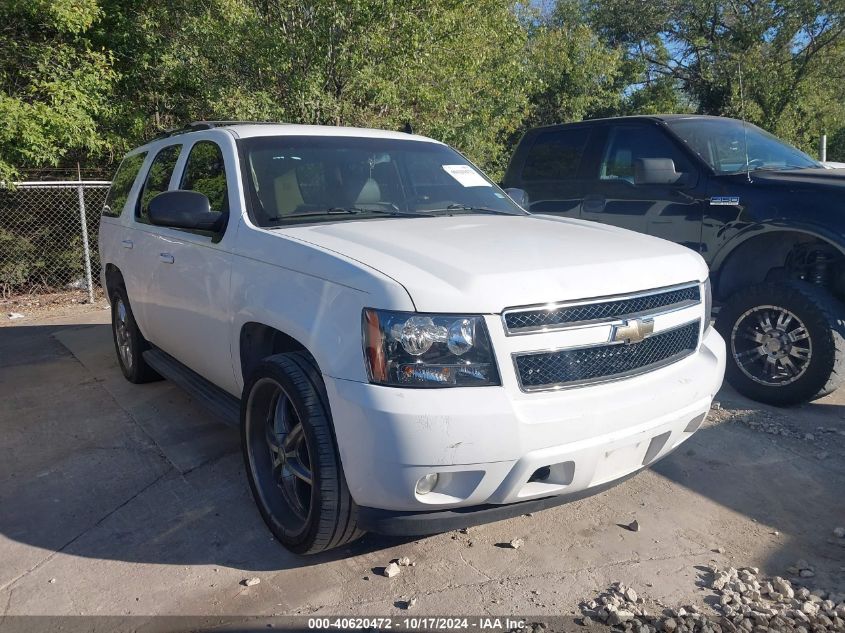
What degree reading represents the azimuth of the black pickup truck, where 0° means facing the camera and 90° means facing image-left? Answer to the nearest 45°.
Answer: approximately 315°

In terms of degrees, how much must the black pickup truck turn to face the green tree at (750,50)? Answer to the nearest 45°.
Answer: approximately 135° to its left

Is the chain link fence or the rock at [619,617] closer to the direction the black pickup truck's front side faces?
the rock

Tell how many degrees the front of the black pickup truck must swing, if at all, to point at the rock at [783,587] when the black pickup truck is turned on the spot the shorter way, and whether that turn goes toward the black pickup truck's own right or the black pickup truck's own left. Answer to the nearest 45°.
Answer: approximately 45° to the black pickup truck's own right

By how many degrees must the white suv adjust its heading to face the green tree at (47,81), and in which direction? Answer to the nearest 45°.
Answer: approximately 180°

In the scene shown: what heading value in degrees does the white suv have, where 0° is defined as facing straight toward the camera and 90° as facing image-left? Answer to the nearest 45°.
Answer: approximately 315°

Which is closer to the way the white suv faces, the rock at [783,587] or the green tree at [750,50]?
the rock
